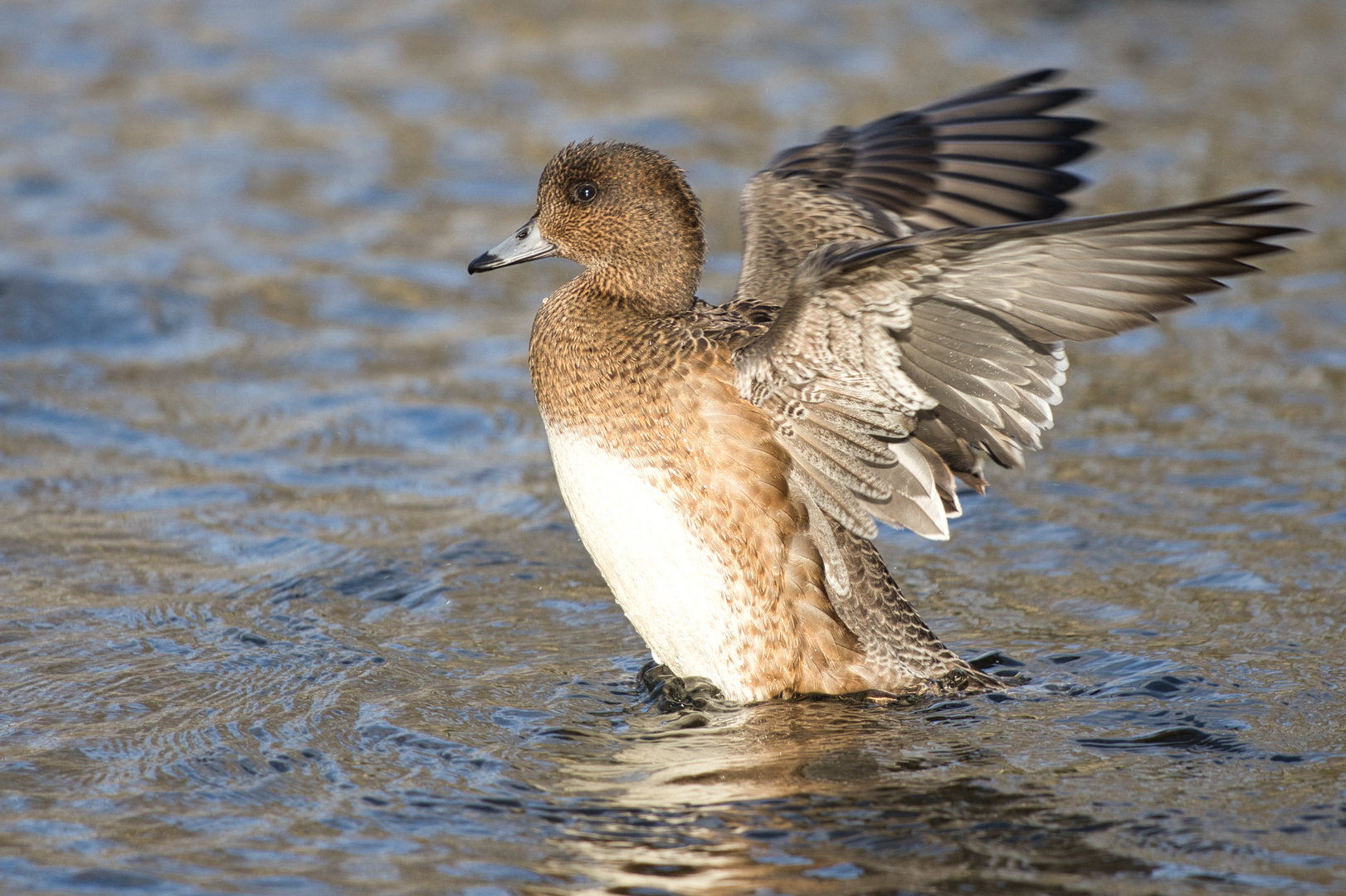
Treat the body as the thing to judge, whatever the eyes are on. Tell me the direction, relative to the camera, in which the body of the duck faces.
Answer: to the viewer's left
